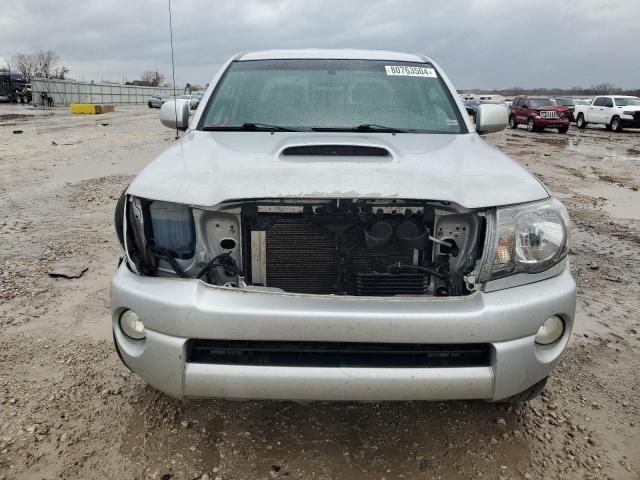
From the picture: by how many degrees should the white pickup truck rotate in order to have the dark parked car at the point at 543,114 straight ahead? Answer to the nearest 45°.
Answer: approximately 90° to its right

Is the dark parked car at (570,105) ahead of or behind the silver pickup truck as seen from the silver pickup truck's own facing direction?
behind

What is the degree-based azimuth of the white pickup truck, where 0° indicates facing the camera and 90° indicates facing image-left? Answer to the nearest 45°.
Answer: approximately 315°

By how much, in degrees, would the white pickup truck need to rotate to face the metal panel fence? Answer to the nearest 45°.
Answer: approximately 135° to its right

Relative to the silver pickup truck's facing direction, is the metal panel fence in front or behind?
behind

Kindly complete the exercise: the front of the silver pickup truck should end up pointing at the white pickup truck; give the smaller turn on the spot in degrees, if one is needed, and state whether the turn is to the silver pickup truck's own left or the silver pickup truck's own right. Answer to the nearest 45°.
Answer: approximately 135° to the silver pickup truck's own left

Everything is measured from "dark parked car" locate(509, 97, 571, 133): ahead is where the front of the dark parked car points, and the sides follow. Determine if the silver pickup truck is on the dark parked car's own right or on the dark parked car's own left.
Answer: on the dark parked car's own right

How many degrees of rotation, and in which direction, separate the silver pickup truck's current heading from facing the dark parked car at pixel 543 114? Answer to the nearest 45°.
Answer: approximately 180°

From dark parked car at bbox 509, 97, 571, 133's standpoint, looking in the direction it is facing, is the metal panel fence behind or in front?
behind

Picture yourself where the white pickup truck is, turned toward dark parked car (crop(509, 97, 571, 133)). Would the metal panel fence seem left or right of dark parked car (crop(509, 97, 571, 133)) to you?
right

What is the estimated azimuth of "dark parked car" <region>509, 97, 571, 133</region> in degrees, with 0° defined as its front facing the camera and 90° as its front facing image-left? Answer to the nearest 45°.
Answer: approximately 315°

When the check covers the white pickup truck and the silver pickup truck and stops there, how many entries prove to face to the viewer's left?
0

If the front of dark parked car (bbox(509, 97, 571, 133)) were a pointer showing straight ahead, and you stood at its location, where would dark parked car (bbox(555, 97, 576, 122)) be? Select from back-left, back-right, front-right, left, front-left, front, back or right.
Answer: back-left
